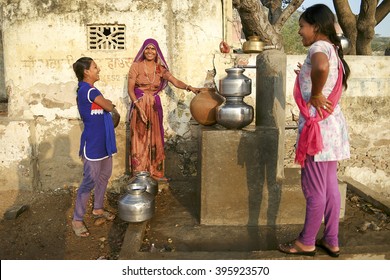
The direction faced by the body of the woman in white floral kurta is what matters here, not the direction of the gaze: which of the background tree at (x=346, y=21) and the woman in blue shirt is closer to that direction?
the woman in blue shirt

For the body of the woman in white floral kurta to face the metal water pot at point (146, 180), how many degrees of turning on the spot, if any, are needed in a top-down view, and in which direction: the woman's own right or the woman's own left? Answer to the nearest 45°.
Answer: approximately 45° to the woman's own right

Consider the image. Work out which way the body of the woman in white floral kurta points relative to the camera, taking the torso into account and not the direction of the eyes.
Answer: to the viewer's left

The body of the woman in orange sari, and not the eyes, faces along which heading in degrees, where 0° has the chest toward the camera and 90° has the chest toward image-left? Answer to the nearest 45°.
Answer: approximately 0°

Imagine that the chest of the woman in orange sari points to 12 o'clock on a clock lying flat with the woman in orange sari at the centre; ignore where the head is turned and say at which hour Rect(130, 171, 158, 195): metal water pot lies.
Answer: The metal water pot is roughly at 12 o'clock from the woman in orange sari.

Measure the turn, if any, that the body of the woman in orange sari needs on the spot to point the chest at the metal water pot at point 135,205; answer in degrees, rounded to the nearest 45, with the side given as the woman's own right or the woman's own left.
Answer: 0° — they already face it

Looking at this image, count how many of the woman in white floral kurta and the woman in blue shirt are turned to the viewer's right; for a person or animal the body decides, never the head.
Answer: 1

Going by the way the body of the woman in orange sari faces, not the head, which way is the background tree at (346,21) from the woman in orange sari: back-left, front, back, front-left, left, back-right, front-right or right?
back-left

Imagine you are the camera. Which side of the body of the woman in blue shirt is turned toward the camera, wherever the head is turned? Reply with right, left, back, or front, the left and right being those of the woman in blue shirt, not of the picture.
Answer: right

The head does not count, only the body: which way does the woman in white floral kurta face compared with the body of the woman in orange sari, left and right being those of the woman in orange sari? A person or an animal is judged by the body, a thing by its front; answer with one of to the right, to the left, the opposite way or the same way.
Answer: to the right
